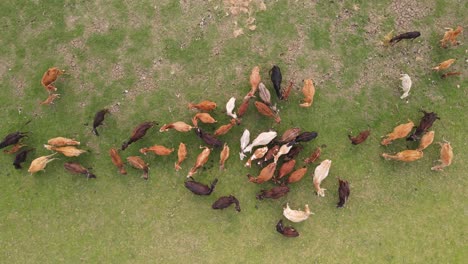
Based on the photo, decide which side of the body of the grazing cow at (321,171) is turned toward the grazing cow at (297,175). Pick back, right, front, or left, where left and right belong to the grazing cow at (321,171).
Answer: right

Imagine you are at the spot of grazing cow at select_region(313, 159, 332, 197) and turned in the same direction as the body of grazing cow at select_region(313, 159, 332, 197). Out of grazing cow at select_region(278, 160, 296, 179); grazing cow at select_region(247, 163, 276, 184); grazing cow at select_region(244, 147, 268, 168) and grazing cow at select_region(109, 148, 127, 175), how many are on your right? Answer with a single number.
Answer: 4

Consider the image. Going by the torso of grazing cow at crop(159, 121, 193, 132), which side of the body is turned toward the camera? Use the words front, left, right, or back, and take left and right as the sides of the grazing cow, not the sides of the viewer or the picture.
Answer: left

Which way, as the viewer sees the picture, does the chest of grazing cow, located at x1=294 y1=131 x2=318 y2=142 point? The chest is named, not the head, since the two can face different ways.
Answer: to the viewer's left

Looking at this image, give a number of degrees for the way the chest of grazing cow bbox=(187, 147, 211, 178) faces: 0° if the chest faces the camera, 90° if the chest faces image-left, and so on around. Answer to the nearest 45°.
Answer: approximately 45°

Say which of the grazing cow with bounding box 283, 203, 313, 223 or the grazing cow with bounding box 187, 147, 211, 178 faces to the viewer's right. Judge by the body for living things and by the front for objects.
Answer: the grazing cow with bounding box 283, 203, 313, 223

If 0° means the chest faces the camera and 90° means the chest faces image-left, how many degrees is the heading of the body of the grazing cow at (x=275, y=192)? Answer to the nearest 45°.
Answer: approximately 90°

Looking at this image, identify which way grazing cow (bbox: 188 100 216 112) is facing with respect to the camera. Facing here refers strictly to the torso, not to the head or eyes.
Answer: to the viewer's left

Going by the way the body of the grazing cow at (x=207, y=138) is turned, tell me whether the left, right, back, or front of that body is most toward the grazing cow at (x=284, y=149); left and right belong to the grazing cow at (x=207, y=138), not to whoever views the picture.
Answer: back

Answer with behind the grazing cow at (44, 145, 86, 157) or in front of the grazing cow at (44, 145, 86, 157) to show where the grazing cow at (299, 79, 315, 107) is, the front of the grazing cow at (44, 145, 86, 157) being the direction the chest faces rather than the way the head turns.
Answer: behind
